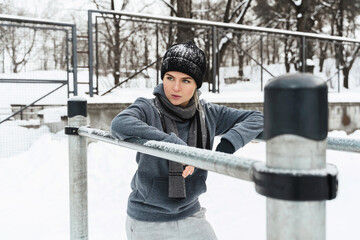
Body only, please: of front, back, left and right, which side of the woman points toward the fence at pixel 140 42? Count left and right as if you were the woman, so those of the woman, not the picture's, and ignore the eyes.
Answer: back

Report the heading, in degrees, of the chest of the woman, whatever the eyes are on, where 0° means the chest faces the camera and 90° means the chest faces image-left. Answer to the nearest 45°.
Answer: approximately 0°

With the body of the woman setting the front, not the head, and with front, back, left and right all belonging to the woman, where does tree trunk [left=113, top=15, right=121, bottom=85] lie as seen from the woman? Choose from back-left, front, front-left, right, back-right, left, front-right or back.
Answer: back

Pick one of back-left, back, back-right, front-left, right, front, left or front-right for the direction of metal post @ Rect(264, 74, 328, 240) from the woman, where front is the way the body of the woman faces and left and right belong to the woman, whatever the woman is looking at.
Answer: front

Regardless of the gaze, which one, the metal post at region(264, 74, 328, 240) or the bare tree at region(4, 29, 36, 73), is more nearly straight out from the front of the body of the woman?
the metal post

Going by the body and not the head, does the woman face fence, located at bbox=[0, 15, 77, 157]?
no

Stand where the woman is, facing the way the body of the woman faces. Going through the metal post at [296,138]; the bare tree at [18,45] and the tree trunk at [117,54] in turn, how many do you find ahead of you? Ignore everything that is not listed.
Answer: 1

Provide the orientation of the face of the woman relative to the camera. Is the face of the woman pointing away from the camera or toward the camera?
toward the camera

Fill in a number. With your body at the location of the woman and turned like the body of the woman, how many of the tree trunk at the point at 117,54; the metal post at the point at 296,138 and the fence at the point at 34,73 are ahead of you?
1

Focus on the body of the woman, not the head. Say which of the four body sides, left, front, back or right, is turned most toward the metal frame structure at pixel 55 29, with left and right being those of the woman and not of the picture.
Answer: back

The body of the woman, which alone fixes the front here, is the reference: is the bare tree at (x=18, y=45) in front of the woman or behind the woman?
behind
